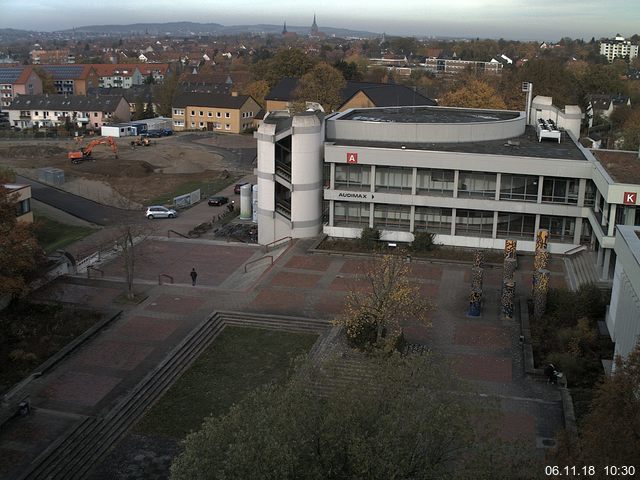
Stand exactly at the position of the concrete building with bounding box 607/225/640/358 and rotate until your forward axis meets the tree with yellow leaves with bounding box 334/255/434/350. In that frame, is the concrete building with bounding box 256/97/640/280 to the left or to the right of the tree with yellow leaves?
right

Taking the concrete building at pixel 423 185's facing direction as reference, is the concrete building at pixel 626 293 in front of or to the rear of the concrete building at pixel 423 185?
in front

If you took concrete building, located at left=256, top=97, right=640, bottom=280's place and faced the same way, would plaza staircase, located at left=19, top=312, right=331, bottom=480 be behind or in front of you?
in front

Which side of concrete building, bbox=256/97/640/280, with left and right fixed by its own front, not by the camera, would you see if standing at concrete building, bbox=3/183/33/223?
right

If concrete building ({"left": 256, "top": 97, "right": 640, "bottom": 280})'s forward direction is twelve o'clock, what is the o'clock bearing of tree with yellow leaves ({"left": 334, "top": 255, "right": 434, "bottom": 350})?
The tree with yellow leaves is roughly at 12 o'clock from the concrete building.

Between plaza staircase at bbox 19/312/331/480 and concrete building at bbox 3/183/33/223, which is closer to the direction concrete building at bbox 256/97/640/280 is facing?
the plaza staircase

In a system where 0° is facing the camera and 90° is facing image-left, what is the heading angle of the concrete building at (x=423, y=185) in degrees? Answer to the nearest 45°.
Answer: approximately 0°

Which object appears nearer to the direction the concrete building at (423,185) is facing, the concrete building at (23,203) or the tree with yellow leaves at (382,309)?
the tree with yellow leaves
